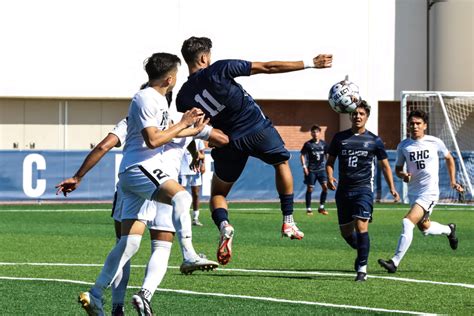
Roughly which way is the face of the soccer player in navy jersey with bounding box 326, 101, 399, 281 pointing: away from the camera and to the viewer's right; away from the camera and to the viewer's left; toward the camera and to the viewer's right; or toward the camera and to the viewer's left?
toward the camera and to the viewer's left

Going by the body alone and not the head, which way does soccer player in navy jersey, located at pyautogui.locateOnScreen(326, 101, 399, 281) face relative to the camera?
toward the camera

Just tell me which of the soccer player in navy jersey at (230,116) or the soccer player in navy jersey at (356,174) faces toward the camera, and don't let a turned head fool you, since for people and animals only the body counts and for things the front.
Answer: the soccer player in navy jersey at (356,174)

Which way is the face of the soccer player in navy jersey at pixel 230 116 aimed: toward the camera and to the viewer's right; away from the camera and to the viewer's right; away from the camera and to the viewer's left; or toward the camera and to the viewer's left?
away from the camera and to the viewer's right

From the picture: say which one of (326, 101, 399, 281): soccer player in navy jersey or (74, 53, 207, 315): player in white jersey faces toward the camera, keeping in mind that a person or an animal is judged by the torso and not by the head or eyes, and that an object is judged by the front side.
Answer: the soccer player in navy jersey

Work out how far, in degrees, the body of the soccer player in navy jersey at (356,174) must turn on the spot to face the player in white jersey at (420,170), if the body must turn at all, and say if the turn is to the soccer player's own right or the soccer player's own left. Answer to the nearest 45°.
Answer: approximately 135° to the soccer player's own left

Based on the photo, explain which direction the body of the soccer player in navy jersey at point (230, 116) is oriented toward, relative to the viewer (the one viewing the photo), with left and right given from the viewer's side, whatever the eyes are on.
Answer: facing away from the viewer and to the right of the viewer
